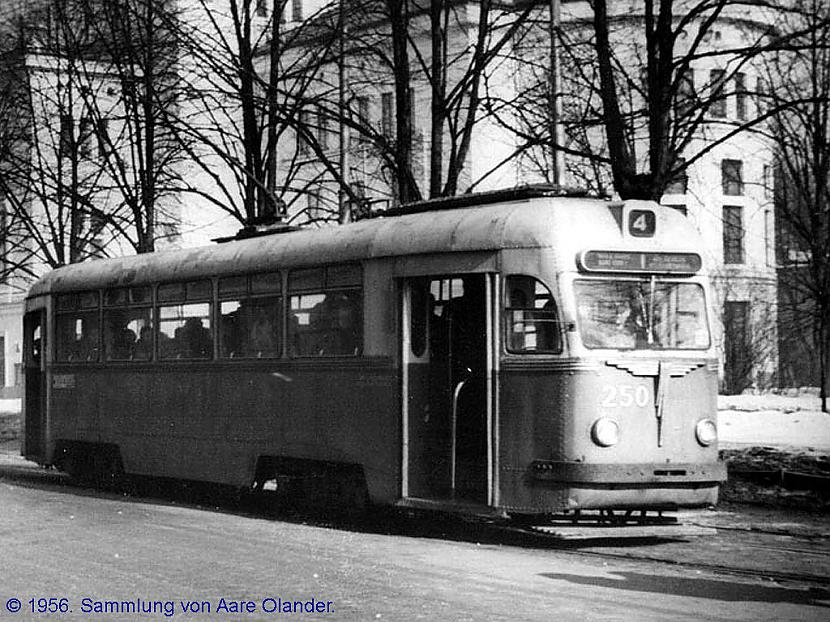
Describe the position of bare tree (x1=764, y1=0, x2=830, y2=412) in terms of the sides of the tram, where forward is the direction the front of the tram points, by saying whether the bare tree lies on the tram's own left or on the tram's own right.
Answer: on the tram's own left
